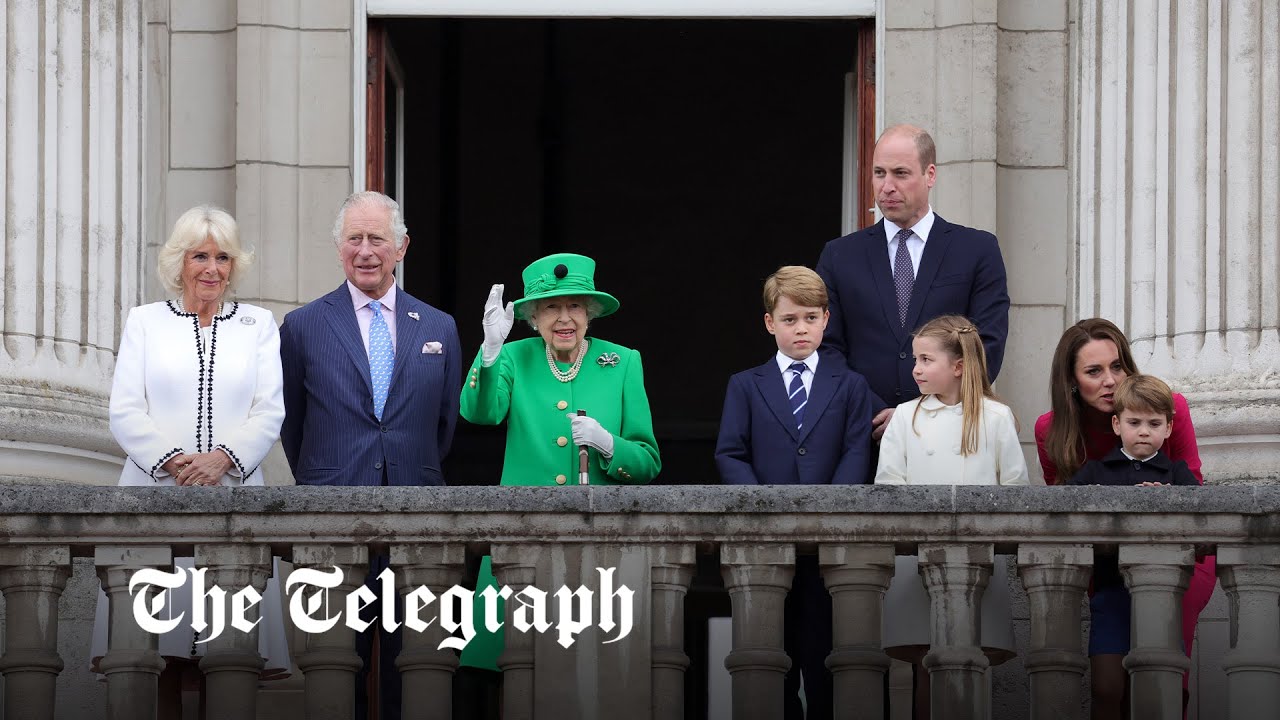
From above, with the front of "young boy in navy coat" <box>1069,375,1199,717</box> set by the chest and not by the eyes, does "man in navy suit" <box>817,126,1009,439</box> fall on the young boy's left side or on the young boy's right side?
on the young boy's right side

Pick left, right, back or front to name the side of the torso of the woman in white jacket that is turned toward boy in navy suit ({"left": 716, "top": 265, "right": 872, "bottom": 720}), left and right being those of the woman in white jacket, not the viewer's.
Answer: left

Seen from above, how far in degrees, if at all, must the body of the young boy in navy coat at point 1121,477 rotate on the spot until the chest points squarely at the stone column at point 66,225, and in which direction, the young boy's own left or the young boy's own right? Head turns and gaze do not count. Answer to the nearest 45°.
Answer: approximately 90° to the young boy's own right

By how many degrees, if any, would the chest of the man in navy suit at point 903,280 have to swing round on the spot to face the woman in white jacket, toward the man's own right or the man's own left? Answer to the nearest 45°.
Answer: approximately 90° to the man's own right

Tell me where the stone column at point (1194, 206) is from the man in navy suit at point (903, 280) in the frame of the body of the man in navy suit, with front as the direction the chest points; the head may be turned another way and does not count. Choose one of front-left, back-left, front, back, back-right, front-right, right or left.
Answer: back-left

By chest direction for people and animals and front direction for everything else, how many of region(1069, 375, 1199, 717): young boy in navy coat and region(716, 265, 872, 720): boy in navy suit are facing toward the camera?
2

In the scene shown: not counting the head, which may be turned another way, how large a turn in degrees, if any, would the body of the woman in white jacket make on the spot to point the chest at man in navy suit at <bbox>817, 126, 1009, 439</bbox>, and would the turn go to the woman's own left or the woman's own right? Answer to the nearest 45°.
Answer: approximately 90° to the woman's own left

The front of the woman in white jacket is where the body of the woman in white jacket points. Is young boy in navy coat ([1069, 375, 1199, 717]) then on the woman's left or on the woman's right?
on the woman's left
